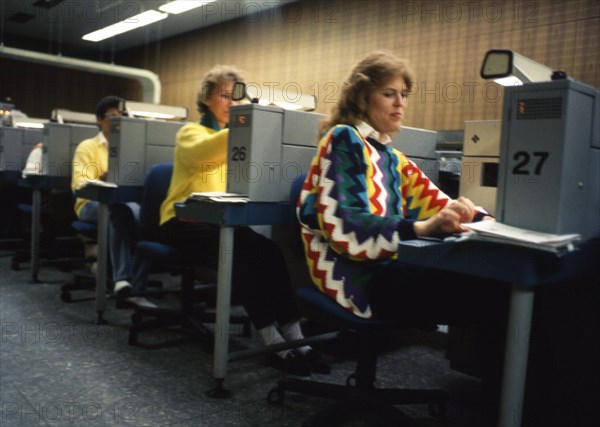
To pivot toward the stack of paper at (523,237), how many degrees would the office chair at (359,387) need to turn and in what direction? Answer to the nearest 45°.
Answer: approximately 45° to its right

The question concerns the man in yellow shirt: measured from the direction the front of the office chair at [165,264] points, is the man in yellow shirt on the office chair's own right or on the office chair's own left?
on the office chair's own left

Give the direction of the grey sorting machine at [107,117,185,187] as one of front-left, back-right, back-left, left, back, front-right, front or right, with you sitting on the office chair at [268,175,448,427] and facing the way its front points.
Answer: back-left

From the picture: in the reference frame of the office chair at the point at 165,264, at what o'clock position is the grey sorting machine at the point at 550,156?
The grey sorting machine is roughly at 2 o'clock from the office chair.

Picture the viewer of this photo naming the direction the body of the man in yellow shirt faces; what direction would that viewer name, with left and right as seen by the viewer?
facing to the right of the viewer

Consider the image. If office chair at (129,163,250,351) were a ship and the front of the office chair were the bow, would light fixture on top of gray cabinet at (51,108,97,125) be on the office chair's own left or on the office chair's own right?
on the office chair's own left

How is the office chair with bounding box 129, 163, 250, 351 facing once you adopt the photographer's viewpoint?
facing to the right of the viewer

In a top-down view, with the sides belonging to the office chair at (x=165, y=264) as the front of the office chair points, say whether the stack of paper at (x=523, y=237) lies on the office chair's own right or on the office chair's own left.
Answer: on the office chair's own right

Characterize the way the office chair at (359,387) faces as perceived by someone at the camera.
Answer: facing to the right of the viewer

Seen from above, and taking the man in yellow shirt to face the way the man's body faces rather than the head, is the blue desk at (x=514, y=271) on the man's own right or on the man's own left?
on the man's own right
